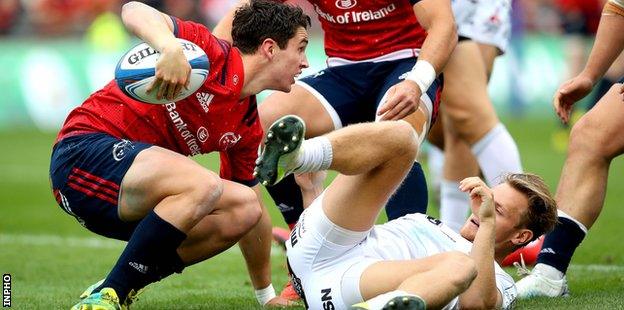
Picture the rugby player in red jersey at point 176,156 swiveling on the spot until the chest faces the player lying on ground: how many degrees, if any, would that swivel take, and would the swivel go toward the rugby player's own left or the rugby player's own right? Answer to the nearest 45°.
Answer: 0° — they already face them

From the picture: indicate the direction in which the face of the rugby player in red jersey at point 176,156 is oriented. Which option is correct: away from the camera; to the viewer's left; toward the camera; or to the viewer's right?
to the viewer's right

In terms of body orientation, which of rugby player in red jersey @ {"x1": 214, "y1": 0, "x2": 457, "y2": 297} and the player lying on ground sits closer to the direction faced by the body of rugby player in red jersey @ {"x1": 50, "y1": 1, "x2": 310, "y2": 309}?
the player lying on ground

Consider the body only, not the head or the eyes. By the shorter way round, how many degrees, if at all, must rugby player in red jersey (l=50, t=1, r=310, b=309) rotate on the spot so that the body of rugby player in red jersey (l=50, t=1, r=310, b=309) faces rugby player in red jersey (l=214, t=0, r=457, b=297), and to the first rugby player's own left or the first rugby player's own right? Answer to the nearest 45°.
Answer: approximately 90° to the first rugby player's own left

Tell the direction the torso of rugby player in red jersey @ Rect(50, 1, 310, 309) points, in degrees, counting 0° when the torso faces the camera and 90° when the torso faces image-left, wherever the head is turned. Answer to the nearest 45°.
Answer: approximately 315°
